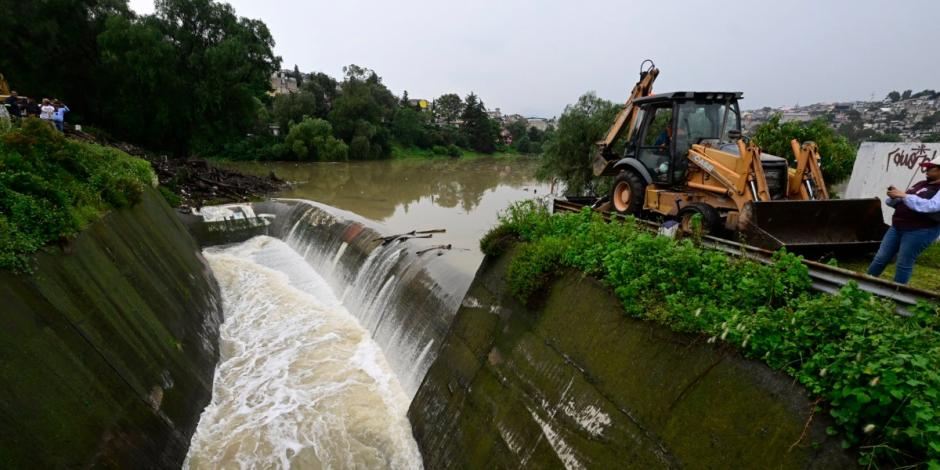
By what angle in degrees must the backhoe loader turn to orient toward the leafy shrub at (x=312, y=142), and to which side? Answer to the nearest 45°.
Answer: approximately 180°

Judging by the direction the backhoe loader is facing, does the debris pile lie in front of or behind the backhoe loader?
behind

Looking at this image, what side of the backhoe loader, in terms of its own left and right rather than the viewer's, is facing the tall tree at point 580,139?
back

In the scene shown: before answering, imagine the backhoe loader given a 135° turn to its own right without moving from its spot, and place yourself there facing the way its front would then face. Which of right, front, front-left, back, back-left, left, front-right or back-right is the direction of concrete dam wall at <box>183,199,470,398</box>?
front

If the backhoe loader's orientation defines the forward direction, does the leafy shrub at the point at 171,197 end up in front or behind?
behind

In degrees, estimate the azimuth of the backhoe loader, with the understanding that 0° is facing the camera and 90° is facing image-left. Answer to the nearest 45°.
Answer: approximately 315°

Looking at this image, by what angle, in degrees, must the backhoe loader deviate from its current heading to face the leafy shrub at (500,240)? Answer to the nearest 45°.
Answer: approximately 90° to its right

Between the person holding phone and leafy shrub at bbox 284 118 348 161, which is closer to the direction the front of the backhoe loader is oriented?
the person holding phone

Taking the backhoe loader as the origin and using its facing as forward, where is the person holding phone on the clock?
The person holding phone is roughly at 12 o'clock from the backhoe loader.

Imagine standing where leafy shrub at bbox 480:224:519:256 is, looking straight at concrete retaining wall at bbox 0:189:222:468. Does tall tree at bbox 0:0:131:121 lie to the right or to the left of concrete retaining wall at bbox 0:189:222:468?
right
